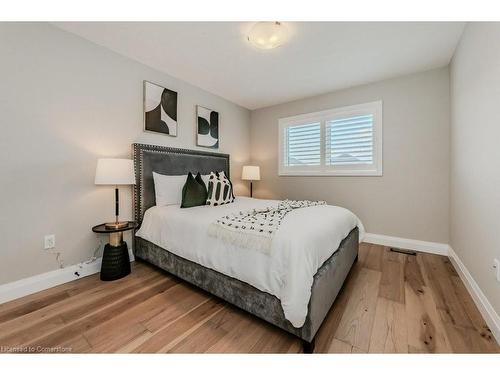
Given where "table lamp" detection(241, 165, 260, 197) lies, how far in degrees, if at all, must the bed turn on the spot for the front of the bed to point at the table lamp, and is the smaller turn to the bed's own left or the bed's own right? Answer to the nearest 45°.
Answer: approximately 135° to the bed's own left

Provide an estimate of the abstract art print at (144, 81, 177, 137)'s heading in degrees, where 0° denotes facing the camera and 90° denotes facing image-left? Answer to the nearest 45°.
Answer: approximately 315°

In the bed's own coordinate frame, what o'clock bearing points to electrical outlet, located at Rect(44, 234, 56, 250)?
The electrical outlet is roughly at 5 o'clock from the bed.

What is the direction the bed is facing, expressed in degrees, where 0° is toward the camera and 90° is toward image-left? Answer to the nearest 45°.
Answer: approximately 315°

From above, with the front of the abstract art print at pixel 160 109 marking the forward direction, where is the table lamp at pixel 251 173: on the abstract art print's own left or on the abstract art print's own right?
on the abstract art print's own left

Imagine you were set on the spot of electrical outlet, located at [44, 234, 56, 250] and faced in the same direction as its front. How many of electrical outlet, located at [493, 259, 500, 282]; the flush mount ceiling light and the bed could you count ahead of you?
3

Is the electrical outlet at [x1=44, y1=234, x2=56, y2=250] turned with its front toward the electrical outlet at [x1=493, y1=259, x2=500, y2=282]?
yes

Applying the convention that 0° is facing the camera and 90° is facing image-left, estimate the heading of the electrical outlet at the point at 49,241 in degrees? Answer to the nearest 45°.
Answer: approximately 315°
